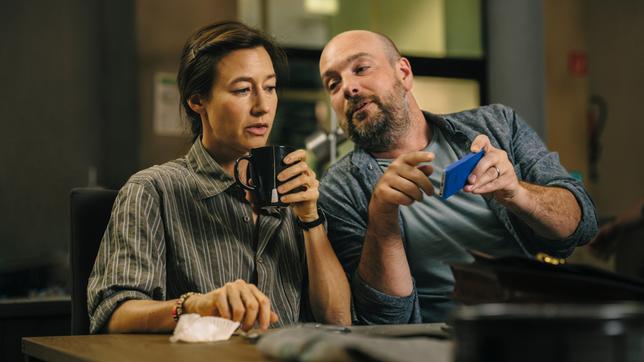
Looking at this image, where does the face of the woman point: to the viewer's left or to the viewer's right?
to the viewer's right

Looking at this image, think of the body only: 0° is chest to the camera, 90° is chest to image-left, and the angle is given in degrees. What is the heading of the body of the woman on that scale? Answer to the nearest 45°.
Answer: approximately 315°

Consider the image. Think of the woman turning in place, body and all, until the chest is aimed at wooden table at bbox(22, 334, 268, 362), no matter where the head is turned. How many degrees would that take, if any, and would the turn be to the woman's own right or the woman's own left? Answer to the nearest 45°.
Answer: approximately 45° to the woman's own right
